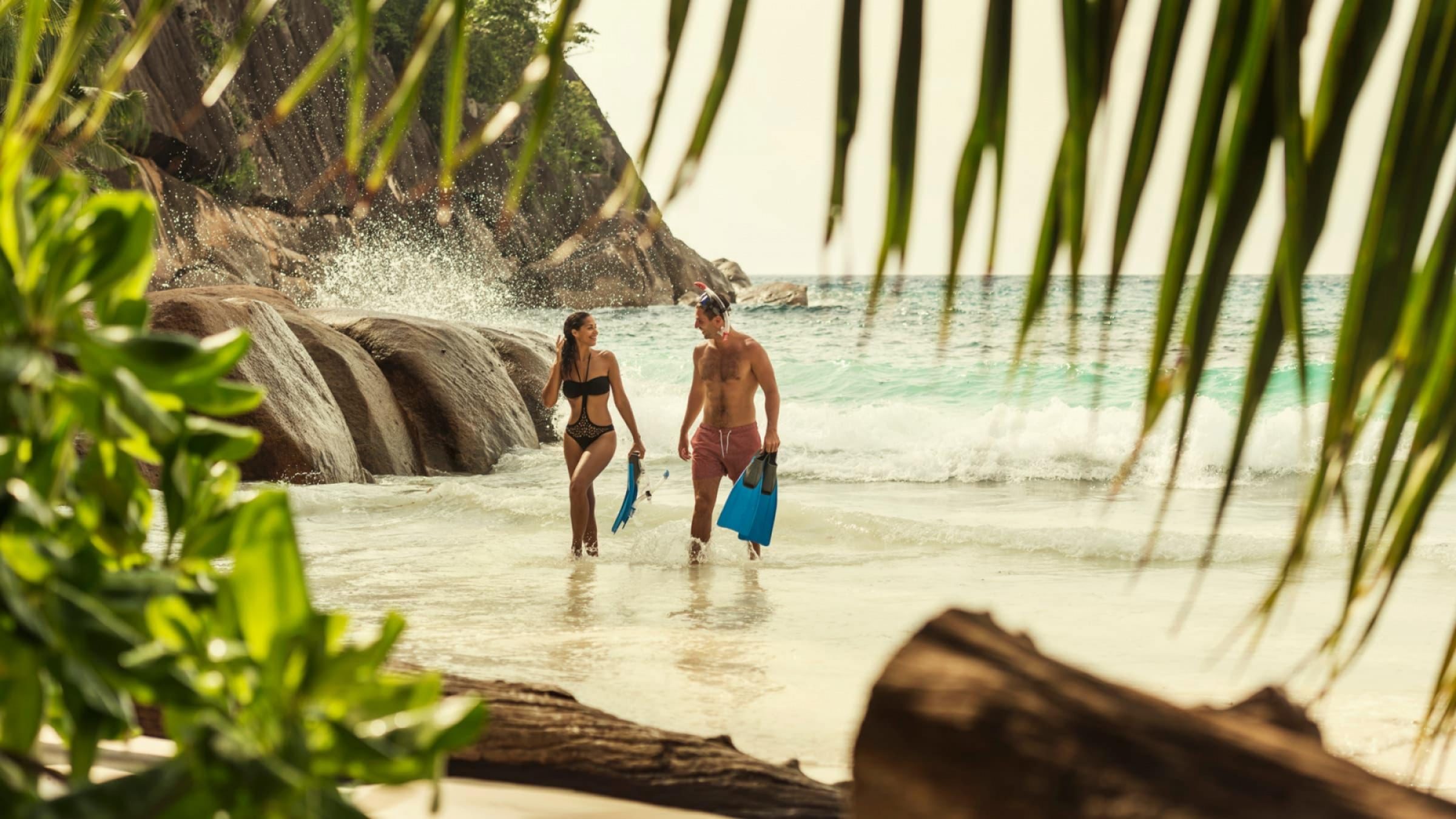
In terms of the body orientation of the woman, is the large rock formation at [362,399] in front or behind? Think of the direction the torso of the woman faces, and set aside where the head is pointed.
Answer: behind

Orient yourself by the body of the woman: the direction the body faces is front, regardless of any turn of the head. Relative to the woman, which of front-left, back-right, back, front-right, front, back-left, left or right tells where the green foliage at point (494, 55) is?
back

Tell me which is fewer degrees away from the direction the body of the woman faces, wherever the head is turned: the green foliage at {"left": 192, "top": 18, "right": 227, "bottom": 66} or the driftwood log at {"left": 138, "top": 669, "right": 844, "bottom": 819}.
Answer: the driftwood log

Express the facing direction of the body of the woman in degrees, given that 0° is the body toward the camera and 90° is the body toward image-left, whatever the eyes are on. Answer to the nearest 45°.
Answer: approximately 0°

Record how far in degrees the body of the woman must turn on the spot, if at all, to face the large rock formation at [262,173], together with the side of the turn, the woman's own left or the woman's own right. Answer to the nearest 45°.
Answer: approximately 180°

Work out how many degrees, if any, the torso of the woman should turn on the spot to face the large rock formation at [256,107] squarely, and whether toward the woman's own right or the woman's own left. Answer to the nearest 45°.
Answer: approximately 180°

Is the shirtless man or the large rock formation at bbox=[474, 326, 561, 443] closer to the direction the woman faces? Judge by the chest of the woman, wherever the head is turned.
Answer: the shirtless man

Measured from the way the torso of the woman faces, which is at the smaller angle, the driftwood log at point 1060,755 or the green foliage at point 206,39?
the driftwood log

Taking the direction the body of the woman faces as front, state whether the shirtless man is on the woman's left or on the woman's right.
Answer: on the woman's left

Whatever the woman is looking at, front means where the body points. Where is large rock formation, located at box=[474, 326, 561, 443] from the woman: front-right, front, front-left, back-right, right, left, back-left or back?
back

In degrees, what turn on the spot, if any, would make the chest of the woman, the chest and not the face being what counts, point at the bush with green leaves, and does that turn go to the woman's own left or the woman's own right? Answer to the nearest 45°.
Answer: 0° — they already face it

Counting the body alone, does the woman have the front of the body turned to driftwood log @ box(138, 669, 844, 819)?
yes
